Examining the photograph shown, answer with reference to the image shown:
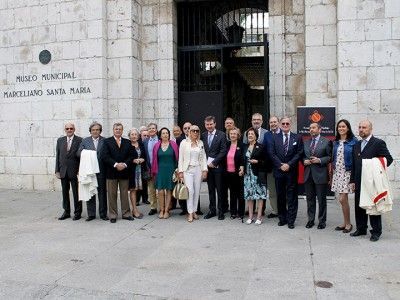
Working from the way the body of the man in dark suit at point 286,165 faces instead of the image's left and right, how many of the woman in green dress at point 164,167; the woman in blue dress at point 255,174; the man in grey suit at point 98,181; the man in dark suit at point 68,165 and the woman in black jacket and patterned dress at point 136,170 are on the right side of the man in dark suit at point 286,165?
5

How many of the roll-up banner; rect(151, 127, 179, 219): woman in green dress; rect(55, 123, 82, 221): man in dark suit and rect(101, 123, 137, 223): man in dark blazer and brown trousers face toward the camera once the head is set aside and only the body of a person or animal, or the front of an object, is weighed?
4

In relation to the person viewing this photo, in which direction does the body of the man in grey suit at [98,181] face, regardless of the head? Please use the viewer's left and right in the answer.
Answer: facing the viewer

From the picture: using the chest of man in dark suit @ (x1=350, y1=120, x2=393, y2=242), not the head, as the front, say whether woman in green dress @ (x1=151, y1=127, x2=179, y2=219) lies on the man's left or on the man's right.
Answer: on the man's right

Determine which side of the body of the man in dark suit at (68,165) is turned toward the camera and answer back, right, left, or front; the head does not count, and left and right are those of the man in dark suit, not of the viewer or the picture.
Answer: front

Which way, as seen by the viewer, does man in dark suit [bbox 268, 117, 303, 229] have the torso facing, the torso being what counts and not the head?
toward the camera

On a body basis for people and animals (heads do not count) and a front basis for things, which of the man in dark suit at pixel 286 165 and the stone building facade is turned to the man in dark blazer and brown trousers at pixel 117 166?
the stone building facade

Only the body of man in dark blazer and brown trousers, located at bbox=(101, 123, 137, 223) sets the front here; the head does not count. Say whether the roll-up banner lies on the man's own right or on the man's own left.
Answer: on the man's own left

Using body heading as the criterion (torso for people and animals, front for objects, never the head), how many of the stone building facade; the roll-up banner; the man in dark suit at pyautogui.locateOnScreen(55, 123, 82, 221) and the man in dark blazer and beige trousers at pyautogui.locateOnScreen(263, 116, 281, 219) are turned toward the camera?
4

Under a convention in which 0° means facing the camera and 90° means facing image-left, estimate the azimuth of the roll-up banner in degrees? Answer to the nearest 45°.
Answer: approximately 0°

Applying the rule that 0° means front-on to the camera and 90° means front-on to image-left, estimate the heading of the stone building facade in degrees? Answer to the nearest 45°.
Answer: approximately 0°
